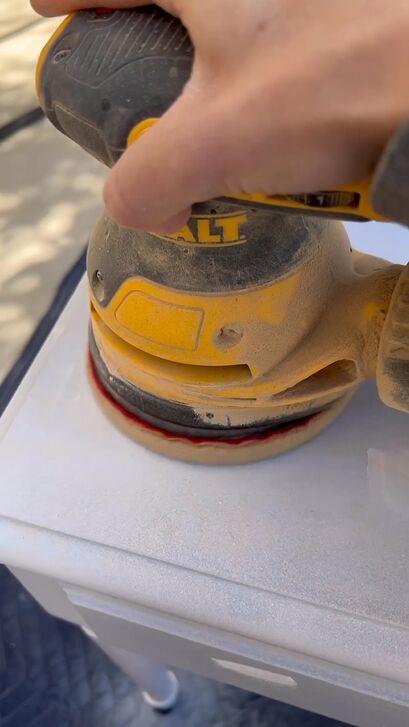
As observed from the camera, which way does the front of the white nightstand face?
facing the viewer and to the left of the viewer
